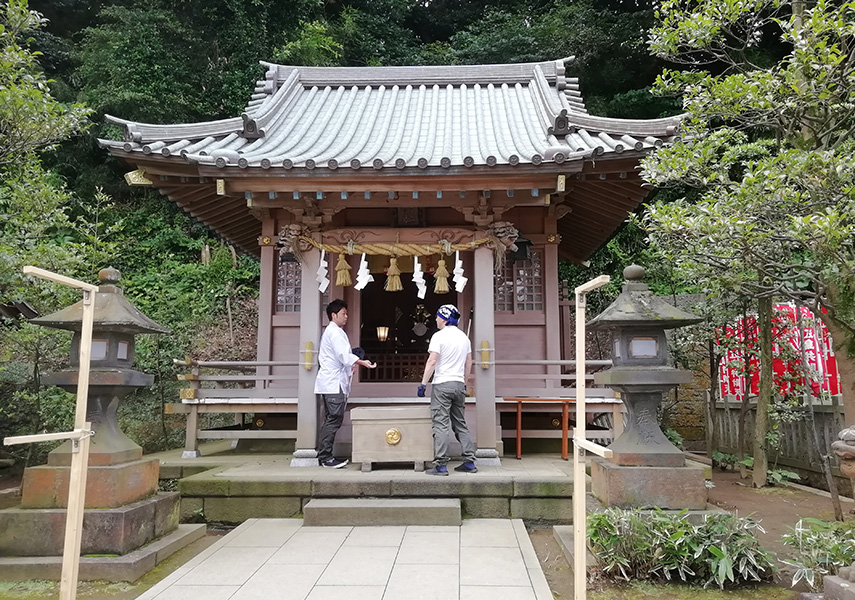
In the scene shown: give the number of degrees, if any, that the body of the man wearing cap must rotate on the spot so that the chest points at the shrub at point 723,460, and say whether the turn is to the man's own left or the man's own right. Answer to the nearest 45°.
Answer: approximately 90° to the man's own right

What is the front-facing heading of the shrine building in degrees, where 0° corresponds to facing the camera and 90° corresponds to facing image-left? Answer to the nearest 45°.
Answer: approximately 0°

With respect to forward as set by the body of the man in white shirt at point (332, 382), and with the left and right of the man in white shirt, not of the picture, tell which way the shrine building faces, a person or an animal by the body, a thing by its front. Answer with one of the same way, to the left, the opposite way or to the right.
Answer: to the right

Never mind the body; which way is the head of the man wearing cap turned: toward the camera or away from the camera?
away from the camera

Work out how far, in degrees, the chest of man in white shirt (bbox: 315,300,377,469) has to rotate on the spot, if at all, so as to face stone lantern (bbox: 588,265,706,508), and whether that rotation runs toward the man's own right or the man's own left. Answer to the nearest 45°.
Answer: approximately 45° to the man's own right

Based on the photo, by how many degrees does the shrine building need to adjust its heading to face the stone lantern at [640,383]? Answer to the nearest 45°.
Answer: approximately 45° to its left

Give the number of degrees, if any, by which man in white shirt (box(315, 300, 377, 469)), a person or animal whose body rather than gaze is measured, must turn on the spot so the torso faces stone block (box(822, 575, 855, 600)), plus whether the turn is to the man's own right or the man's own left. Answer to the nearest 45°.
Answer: approximately 45° to the man's own right

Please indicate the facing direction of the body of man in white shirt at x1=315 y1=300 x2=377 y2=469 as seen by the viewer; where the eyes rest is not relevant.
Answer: to the viewer's right

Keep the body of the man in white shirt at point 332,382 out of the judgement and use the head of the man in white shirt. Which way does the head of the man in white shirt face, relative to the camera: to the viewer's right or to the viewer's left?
to the viewer's right

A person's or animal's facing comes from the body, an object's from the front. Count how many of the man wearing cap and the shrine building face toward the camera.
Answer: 1

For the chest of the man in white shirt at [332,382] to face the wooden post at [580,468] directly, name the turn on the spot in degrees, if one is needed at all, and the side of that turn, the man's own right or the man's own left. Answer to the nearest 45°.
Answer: approximately 90° to the man's own right

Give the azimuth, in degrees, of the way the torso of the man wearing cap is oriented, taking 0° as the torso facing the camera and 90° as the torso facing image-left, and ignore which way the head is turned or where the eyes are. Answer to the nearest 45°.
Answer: approximately 135°

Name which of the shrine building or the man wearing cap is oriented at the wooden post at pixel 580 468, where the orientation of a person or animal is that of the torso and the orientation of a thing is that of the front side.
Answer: the shrine building
